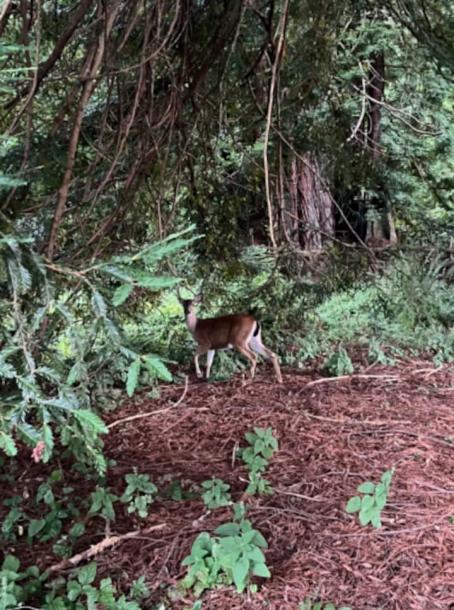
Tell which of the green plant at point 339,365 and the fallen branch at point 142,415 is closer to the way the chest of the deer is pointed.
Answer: the fallen branch

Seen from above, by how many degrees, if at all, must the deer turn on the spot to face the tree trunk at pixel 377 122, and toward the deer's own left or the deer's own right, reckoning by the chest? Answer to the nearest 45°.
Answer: approximately 135° to the deer's own right

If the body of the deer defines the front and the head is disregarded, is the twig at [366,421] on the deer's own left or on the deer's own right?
on the deer's own left

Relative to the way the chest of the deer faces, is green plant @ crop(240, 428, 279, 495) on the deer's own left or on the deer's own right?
on the deer's own left

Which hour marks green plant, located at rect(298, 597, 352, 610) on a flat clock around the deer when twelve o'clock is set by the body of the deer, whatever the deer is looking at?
The green plant is roughly at 9 o'clock from the deer.

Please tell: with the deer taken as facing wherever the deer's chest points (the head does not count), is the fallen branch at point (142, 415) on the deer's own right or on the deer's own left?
on the deer's own left

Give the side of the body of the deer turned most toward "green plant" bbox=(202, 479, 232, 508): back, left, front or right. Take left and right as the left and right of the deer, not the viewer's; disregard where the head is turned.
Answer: left

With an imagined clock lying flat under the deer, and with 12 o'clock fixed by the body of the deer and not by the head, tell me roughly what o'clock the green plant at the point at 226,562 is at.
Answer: The green plant is roughly at 9 o'clock from the deer.

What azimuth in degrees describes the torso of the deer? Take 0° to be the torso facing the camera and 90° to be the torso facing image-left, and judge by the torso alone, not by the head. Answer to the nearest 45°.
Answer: approximately 90°

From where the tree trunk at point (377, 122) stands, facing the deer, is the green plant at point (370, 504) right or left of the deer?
left

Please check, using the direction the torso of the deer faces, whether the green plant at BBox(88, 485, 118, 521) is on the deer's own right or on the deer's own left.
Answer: on the deer's own left
